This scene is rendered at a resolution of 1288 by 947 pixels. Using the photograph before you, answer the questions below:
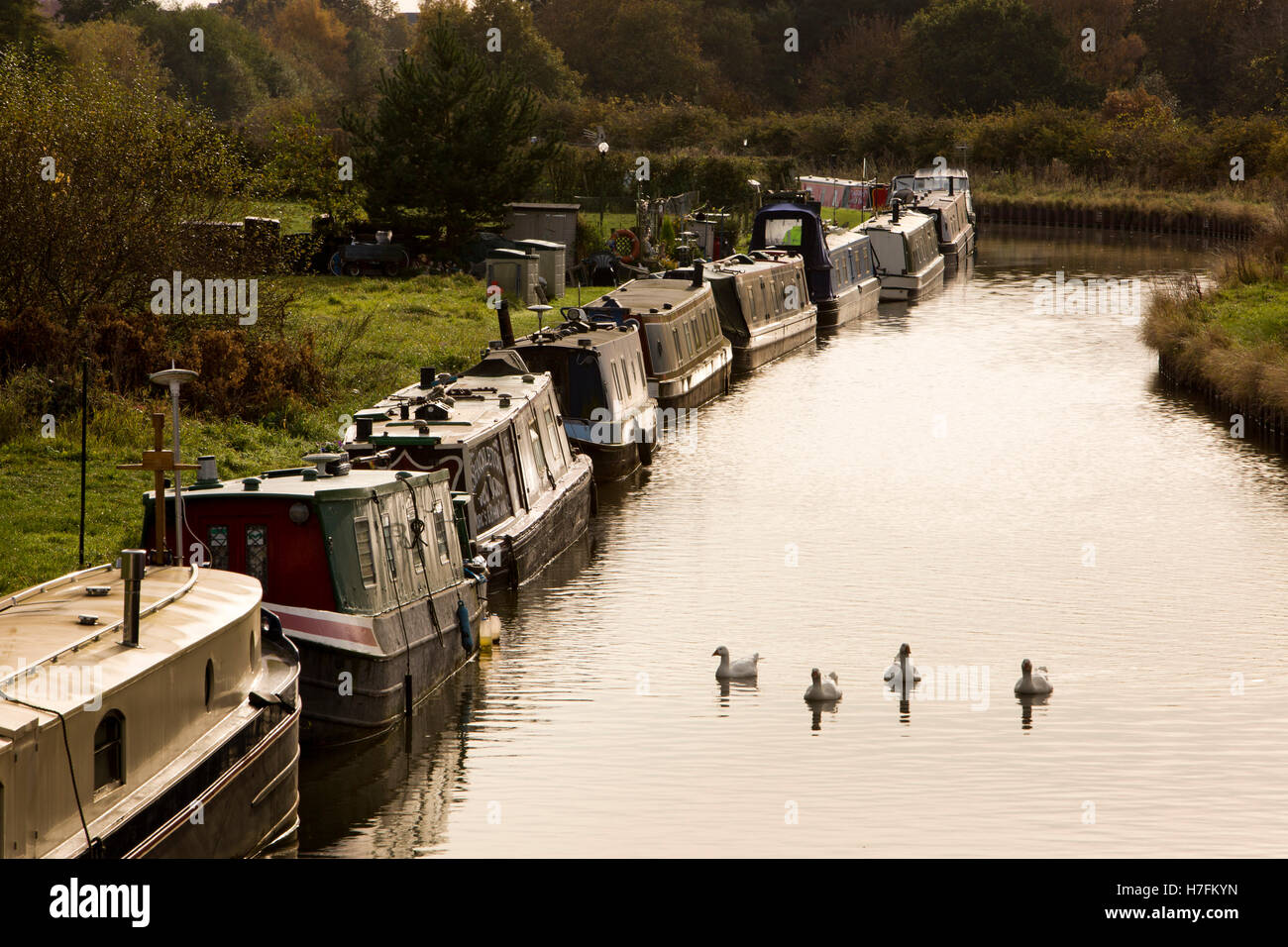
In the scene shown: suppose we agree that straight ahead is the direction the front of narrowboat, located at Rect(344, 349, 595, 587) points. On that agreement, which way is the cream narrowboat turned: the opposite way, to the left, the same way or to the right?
the same way

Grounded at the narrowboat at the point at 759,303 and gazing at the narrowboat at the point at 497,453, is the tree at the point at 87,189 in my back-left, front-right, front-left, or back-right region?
front-right

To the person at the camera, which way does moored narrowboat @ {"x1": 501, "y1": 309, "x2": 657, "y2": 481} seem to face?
facing the viewer and to the left of the viewer

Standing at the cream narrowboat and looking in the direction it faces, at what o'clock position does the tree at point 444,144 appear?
The tree is roughly at 11 o'clock from the cream narrowboat.

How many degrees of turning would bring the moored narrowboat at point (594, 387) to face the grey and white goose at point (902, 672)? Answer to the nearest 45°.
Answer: approximately 45° to its left

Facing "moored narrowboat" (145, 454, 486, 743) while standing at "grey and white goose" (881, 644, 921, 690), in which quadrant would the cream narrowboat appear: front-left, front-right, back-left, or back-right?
front-left

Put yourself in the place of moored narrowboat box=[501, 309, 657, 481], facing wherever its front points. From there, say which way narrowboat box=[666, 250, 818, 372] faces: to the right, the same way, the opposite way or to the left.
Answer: the same way

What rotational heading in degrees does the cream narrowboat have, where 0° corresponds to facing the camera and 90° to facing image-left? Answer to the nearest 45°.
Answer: approximately 225°

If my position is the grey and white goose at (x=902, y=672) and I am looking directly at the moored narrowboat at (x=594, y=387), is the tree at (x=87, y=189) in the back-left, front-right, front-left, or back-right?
front-left

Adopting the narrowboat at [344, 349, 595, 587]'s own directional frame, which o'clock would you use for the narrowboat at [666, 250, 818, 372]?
the narrowboat at [666, 250, 818, 372] is roughly at 11 o'clock from the narrowboat at [344, 349, 595, 587].

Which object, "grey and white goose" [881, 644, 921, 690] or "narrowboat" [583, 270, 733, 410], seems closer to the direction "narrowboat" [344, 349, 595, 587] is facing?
the narrowboat

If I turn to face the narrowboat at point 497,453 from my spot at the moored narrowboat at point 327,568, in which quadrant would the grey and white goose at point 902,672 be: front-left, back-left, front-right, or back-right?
front-right

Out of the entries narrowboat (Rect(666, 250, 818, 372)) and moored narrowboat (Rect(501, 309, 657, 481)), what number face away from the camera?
0
